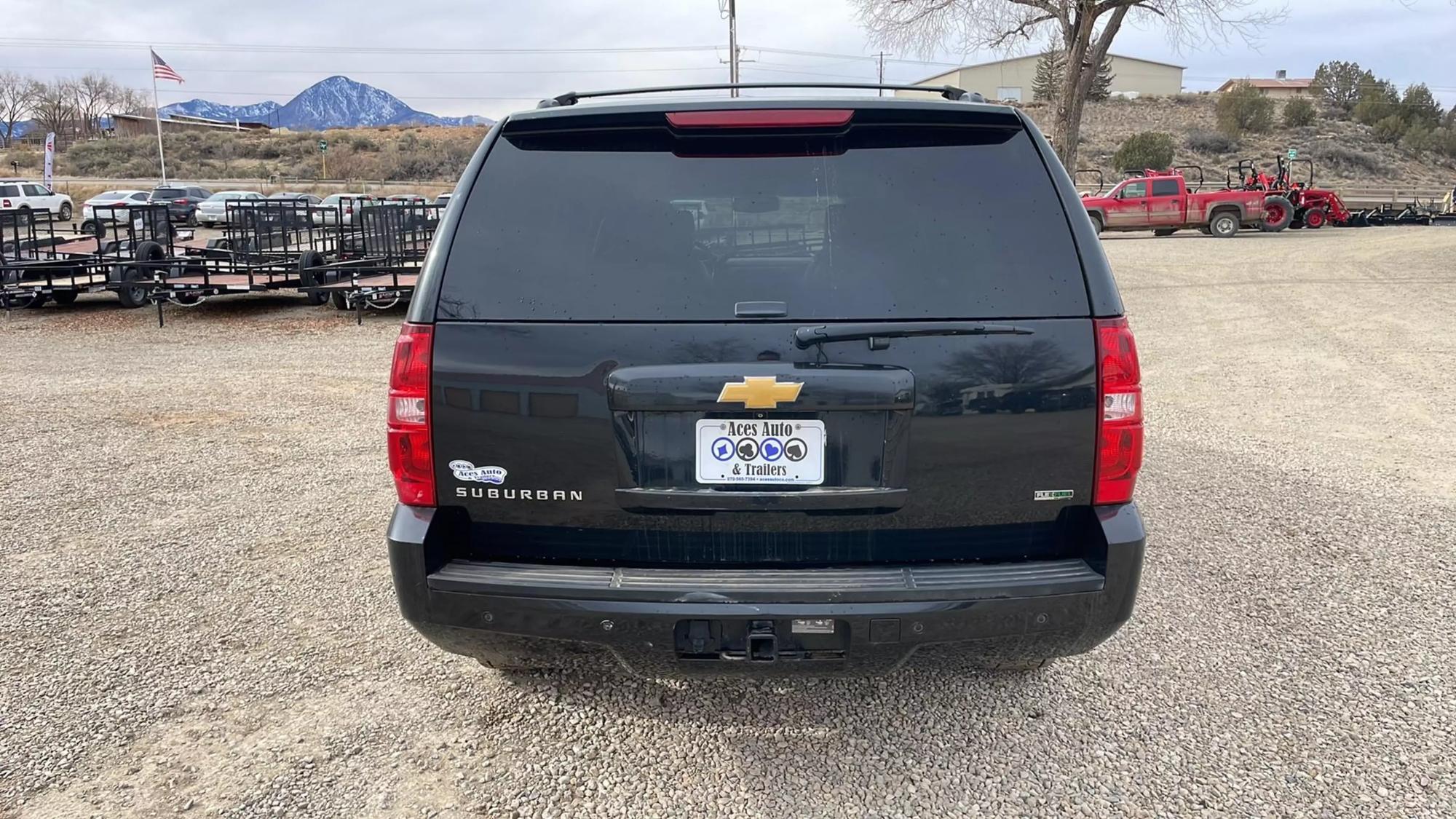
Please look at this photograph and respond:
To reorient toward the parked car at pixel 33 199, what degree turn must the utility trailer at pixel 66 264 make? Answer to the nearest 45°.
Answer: approximately 135° to its right

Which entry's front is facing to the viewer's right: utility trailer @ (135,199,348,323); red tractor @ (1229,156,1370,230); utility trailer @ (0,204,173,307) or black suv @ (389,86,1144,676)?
the red tractor

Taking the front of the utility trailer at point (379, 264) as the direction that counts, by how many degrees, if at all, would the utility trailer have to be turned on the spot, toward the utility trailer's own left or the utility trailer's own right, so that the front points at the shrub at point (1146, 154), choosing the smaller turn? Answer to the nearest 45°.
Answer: approximately 180°

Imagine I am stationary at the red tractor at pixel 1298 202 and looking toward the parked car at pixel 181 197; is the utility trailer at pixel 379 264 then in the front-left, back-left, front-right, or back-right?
front-left

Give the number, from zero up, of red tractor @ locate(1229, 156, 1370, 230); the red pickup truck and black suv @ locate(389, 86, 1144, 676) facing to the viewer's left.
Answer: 1

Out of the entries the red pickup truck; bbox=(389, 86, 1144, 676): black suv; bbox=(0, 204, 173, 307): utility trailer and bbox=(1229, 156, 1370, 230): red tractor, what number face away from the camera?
1

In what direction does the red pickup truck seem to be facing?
to the viewer's left

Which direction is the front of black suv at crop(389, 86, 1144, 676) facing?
away from the camera

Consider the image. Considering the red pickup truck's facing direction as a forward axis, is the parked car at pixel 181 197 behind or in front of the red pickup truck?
in front

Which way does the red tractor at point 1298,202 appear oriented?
to the viewer's right

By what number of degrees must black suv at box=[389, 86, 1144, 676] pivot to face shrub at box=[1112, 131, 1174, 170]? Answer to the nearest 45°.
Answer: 0° — it already faces it

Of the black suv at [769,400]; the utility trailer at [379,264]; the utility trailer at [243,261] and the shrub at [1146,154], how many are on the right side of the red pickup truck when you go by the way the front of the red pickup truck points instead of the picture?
1
